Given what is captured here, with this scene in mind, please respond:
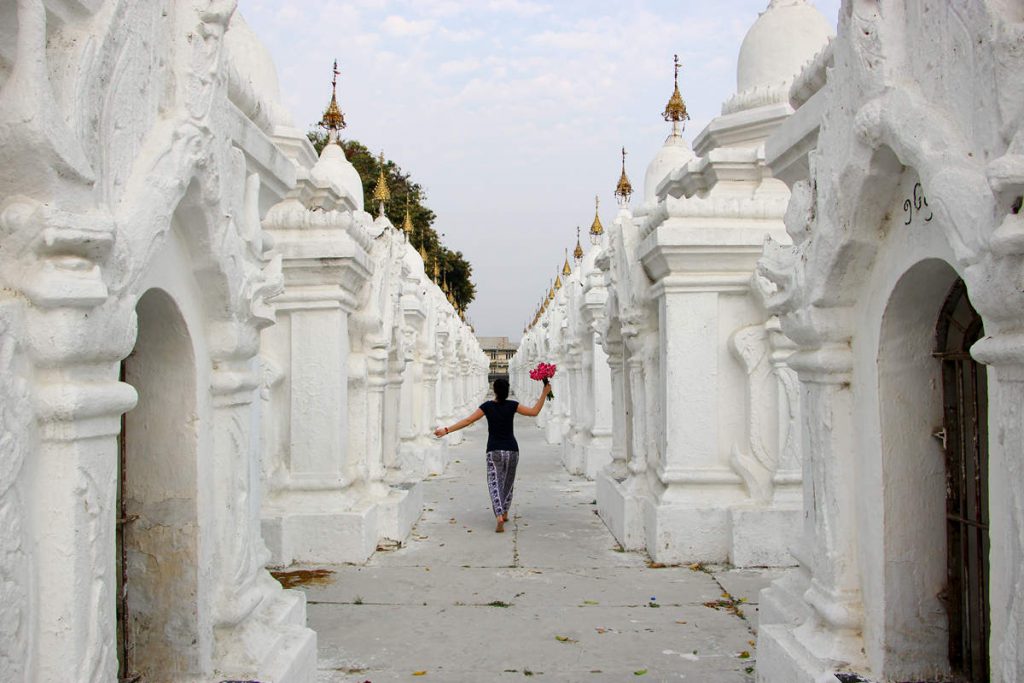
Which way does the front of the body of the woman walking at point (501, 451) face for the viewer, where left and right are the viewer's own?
facing away from the viewer

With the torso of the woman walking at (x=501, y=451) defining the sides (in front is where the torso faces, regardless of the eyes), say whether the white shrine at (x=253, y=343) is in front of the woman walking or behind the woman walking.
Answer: behind

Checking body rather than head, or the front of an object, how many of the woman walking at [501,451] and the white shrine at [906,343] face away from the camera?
1

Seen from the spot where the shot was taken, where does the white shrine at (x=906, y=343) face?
facing the viewer and to the left of the viewer

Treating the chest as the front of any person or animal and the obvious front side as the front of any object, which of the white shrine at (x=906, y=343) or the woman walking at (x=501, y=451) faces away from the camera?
the woman walking
